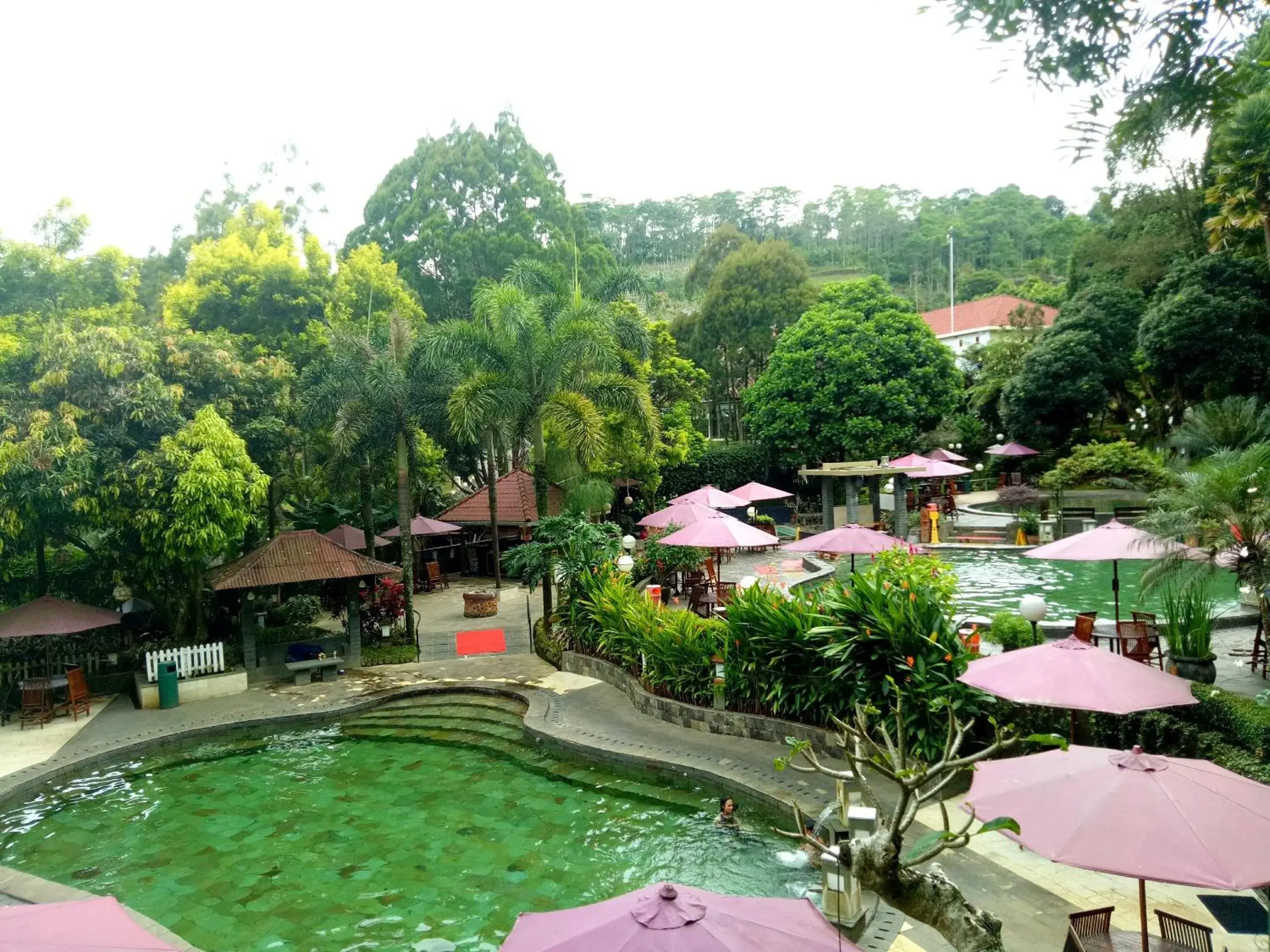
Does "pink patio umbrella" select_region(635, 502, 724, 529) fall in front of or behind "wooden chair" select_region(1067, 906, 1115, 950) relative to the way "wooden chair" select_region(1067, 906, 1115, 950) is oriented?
behind

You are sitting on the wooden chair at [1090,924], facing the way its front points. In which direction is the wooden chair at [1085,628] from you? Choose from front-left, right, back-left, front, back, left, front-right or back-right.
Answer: back-left

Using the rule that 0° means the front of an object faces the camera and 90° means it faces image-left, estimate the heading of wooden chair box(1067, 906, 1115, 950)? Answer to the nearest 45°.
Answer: approximately 315°

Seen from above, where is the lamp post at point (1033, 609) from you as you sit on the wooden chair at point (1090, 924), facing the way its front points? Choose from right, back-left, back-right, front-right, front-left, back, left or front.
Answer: back-left
